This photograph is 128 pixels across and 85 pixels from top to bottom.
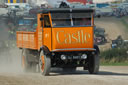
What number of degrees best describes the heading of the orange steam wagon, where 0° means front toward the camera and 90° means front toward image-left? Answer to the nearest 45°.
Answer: approximately 315°
